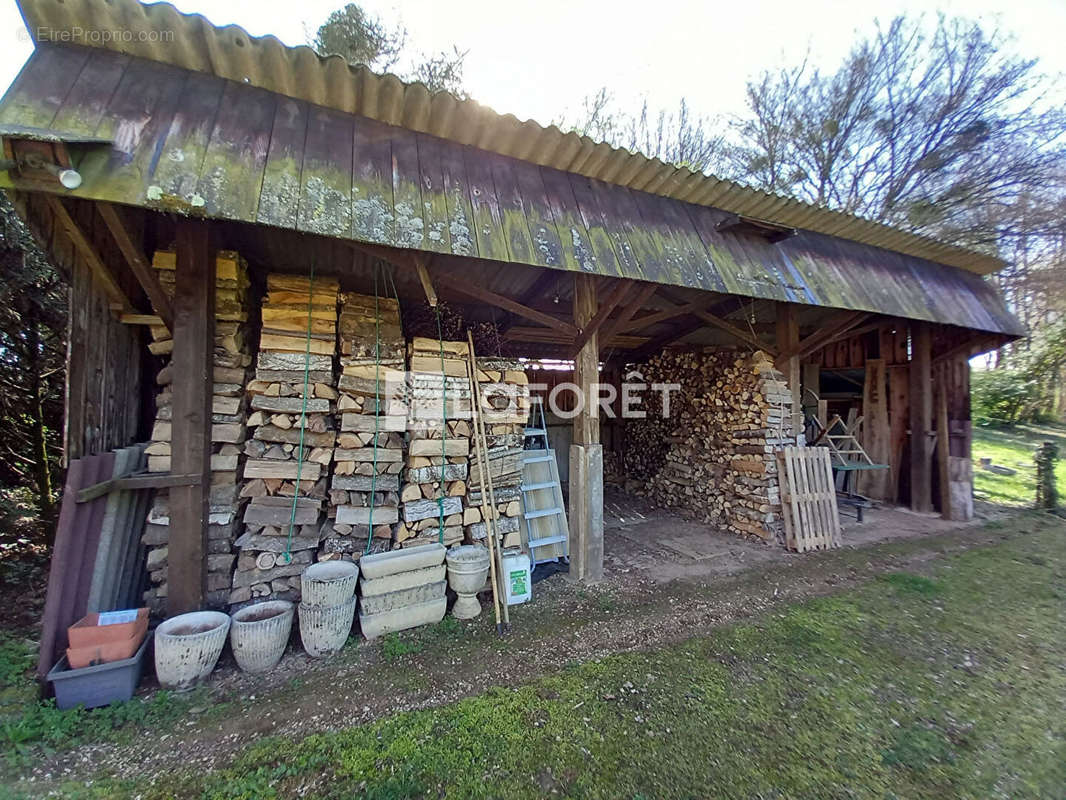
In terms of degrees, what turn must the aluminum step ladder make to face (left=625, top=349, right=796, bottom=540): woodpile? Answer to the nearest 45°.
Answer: approximately 90° to its left

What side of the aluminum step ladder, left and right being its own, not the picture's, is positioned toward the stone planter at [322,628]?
right

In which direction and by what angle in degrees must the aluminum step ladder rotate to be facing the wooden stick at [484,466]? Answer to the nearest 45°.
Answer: approximately 90° to its right

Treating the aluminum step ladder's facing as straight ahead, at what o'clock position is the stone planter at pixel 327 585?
The stone planter is roughly at 3 o'clock from the aluminum step ladder.

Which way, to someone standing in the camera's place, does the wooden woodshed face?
facing the viewer and to the right of the viewer

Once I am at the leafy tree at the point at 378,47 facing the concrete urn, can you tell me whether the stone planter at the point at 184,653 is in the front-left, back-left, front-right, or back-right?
front-right

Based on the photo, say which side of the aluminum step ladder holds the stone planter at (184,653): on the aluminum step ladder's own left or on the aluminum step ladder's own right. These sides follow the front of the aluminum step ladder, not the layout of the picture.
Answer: on the aluminum step ladder's own right

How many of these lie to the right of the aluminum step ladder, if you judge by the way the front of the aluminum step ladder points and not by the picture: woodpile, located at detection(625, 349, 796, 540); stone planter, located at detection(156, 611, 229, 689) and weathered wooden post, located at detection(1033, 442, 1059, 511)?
1

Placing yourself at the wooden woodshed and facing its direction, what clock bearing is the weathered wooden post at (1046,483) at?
The weathered wooden post is roughly at 10 o'clock from the wooden woodshed.

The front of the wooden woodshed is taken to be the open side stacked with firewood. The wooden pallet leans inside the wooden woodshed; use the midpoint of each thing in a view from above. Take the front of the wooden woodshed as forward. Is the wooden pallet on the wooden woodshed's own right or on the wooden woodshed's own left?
on the wooden woodshed's own left

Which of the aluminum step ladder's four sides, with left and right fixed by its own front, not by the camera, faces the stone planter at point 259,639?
right

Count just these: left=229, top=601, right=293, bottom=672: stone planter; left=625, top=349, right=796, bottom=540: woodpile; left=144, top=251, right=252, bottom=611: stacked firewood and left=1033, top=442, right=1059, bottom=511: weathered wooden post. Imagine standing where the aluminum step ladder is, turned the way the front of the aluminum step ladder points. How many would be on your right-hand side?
2
